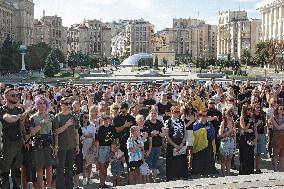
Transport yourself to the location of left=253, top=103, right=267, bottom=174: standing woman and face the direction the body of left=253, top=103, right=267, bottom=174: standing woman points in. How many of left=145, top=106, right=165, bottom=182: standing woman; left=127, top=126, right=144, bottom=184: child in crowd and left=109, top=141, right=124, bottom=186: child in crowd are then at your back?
0

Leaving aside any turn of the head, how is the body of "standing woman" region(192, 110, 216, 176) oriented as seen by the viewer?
toward the camera

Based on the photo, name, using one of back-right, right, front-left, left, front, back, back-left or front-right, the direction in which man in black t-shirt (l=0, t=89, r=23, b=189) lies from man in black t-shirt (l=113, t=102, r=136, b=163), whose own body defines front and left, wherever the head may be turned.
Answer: front-right

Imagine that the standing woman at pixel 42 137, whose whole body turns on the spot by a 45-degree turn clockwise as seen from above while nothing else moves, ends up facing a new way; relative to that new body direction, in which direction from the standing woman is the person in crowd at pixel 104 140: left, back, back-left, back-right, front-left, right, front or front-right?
back

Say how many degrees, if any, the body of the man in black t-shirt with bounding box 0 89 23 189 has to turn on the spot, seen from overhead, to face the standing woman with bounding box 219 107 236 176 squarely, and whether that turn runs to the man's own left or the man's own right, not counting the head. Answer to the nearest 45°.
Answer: approximately 45° to the man's own left

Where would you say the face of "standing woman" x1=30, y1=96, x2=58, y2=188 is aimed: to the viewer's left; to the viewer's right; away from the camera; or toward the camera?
toward the camera

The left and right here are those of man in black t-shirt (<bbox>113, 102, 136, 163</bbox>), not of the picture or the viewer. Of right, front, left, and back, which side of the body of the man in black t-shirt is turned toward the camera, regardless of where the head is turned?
front

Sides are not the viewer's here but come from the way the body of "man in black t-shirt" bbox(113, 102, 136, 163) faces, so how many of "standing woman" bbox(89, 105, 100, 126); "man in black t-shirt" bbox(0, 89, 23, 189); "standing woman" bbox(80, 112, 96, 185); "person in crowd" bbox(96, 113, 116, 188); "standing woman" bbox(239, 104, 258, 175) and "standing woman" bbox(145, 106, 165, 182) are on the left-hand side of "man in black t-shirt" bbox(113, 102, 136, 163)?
2

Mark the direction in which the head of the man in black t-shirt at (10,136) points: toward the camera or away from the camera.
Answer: toward the camera

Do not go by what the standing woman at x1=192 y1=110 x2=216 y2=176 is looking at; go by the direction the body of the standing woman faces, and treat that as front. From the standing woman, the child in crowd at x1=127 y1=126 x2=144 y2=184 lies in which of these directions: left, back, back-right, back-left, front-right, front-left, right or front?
front-right

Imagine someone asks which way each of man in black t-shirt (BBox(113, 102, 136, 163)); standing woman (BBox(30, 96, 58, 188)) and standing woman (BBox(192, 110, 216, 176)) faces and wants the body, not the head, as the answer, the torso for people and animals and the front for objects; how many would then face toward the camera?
3

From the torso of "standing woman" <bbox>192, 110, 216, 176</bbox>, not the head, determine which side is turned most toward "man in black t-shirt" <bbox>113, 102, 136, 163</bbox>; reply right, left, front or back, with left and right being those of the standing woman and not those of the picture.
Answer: right

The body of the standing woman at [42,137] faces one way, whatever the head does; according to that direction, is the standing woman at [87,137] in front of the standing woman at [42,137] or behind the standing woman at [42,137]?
behind
